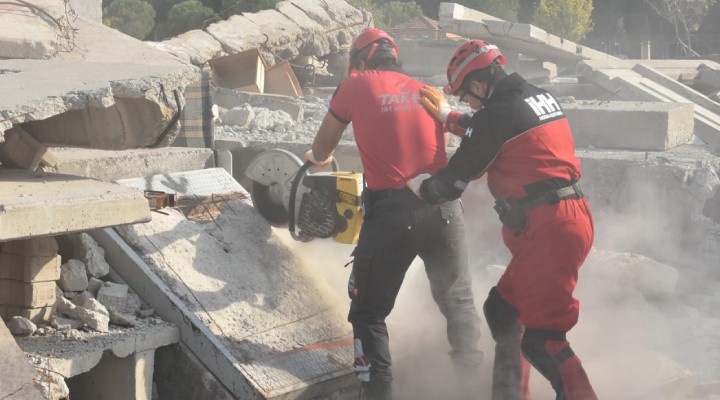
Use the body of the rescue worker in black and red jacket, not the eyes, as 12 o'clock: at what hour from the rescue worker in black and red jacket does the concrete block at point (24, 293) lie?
The concrete block is roughly at 10 o'clock from the rescue worker in black and red jacket.

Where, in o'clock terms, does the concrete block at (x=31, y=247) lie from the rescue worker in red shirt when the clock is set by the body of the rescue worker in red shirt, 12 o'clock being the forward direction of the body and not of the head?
The concrete block is roughly at 10 o'clock from the rescue worker in red shirt.

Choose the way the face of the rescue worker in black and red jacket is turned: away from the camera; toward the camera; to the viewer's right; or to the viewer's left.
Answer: to the viewer's left

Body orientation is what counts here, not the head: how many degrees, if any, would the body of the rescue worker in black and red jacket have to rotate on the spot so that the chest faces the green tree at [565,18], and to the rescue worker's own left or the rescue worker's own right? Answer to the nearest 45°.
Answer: approximately 45° to the rescue worker's own right

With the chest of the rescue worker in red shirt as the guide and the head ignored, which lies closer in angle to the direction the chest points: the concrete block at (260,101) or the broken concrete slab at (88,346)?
the concrete block

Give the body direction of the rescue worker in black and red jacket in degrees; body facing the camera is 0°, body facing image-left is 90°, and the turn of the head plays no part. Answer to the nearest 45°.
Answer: approximately 135°

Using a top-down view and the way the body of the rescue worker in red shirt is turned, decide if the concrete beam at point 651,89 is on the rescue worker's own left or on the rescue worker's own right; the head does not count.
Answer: on the rescue worker's own right

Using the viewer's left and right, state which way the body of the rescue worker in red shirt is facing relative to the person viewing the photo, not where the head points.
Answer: facing away from the viewer and to the left of the viewer

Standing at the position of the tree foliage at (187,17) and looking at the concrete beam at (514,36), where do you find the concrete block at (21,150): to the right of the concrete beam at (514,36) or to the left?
right

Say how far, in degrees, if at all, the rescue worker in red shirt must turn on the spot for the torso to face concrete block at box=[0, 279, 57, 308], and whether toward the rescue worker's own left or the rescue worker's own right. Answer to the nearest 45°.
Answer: approximately 45° to the rescue worker's own left
